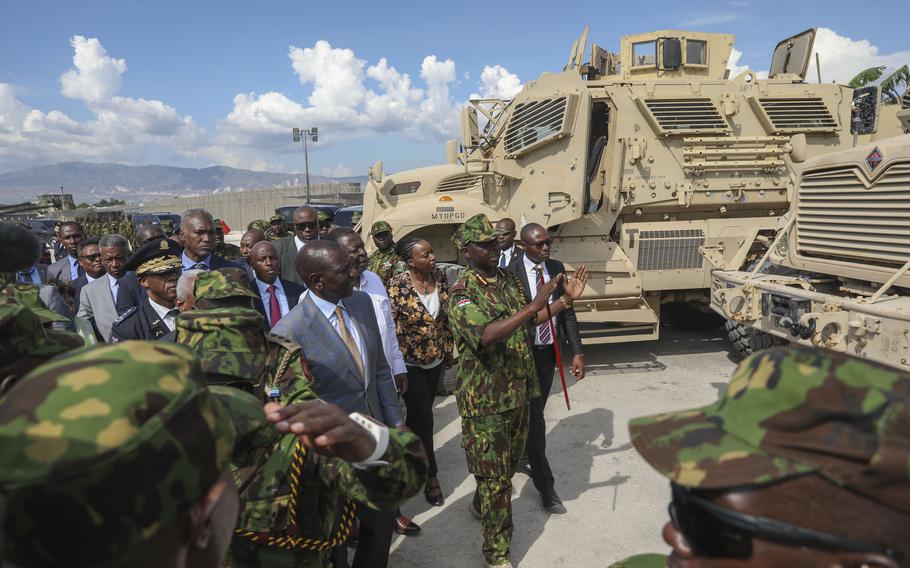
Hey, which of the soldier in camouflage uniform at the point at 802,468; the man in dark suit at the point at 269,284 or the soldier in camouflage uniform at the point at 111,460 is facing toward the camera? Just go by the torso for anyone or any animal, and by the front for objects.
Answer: the man in dark suit

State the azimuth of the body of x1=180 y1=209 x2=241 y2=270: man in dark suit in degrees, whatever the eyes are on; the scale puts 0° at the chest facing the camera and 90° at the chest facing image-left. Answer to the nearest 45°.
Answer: approximately 315°

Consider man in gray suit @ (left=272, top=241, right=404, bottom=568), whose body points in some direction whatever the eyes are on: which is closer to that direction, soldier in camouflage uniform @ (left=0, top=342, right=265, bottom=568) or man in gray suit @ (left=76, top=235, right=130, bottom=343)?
the soldier in camouflage uniform

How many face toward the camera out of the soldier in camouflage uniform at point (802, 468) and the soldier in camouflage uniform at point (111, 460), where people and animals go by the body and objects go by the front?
0

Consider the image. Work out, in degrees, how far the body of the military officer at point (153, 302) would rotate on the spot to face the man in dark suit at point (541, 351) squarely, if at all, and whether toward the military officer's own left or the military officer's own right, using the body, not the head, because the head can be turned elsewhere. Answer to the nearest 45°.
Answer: approximately 45° to the military officer's own left
